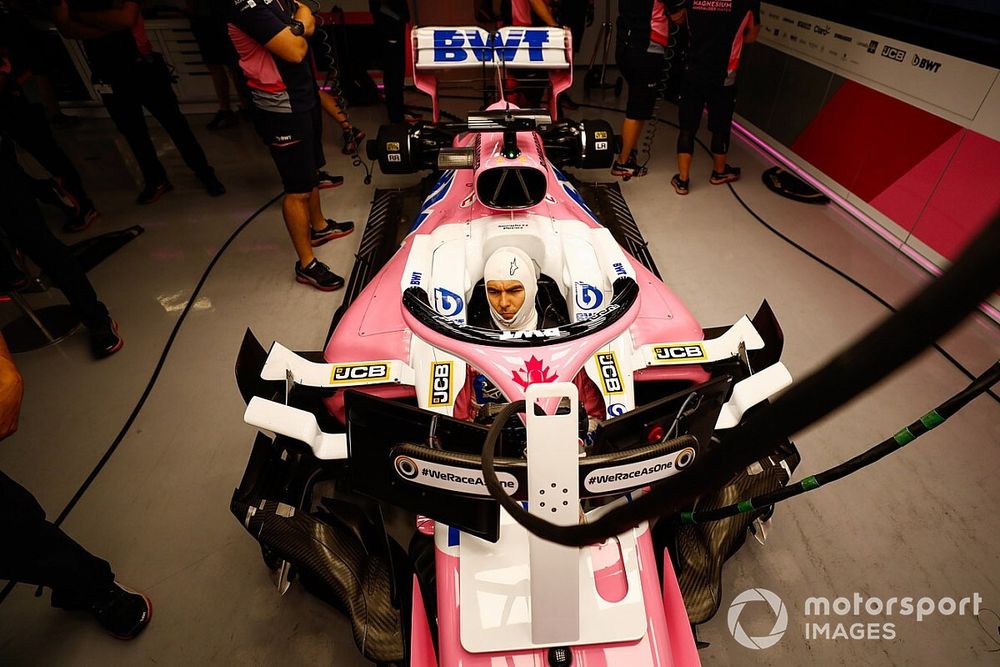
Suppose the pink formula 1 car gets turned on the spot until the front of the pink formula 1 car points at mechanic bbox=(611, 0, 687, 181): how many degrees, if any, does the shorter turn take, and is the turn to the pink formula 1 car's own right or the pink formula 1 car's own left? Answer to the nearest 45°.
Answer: approximately 180°

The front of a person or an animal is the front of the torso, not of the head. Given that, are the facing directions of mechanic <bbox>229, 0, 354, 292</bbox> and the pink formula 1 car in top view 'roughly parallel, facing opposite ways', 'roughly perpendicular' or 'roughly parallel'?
roughly perpendicular

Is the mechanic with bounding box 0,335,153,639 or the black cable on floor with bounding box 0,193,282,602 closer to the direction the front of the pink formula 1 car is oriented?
the mechanic

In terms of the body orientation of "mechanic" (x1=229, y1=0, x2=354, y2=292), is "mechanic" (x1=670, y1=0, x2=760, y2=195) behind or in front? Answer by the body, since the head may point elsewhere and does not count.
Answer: in front

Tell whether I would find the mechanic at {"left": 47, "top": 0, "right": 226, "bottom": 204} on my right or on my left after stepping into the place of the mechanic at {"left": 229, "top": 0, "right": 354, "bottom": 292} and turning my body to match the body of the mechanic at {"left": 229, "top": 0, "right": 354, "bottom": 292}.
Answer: on my left

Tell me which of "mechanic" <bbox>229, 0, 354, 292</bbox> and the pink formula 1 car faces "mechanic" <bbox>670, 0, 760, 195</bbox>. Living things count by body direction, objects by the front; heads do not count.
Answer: "mechanic" <bbox>229, 0, 354, 292</bbox>

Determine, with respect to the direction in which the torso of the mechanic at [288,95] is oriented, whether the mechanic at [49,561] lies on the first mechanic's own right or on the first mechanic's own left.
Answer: on the first mechanic's own right

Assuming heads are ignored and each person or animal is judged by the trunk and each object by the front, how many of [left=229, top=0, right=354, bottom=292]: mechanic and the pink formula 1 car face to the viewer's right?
1

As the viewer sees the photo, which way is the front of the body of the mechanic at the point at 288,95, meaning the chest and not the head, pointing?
to the viewer's right

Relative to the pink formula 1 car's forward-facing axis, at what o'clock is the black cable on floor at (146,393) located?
The black cable on floor is roughly at 4 o'clock from the pink formula 1 car.
